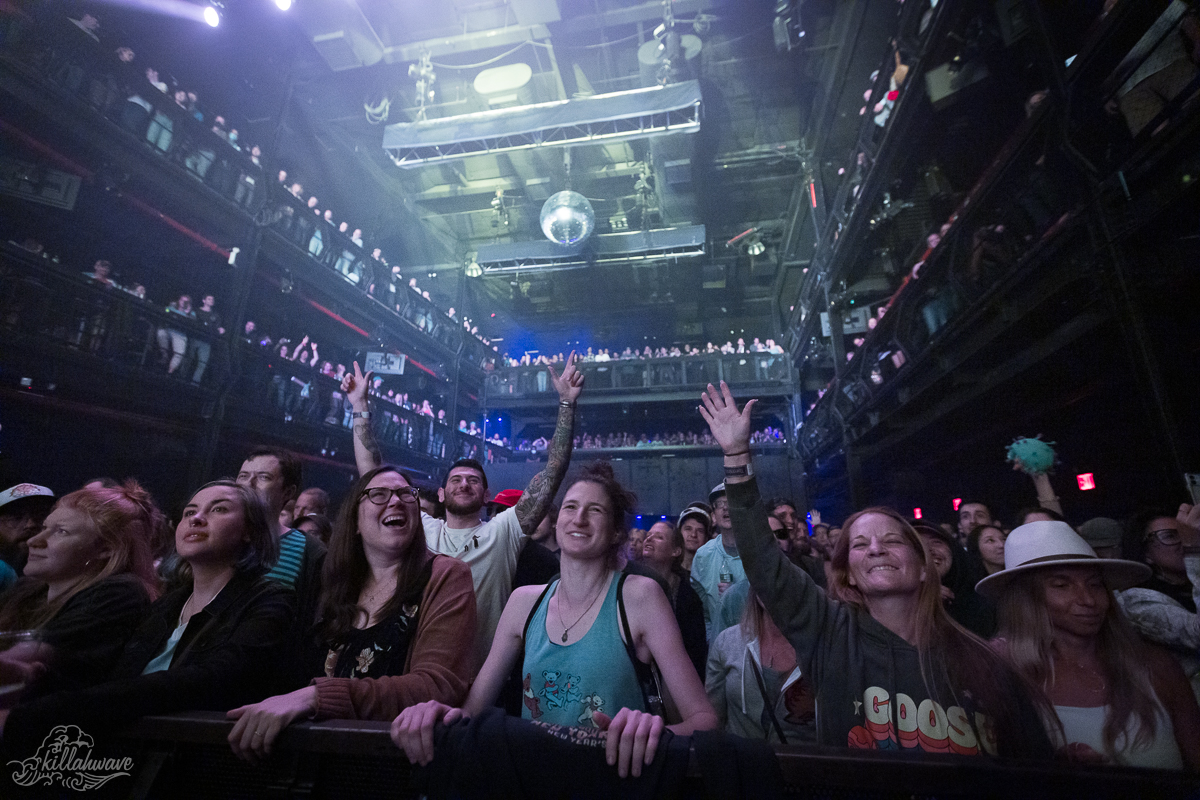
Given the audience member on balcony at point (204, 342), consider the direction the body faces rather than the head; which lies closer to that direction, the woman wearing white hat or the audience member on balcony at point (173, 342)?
the woman wearing white hat

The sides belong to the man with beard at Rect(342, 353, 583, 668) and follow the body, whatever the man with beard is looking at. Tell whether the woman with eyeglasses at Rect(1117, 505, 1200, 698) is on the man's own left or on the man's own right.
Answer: on the man's own left

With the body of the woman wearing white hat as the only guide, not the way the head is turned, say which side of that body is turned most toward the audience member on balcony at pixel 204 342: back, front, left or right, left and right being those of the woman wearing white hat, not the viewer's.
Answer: right

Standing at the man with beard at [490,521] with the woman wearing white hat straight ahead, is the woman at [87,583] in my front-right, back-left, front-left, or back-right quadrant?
back-right

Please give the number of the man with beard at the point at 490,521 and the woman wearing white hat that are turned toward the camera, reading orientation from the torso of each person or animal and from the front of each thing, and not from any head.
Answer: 2

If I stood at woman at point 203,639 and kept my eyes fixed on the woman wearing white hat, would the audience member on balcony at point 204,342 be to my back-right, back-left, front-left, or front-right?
back-left

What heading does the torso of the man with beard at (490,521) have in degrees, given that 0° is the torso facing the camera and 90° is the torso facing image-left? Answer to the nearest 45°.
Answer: approximately 0°

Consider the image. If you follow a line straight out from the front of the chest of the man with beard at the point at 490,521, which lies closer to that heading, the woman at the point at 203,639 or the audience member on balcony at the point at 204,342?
the woman

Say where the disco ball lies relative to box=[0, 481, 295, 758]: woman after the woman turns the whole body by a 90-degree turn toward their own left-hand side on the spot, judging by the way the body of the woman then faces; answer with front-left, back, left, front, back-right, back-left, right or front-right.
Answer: left
